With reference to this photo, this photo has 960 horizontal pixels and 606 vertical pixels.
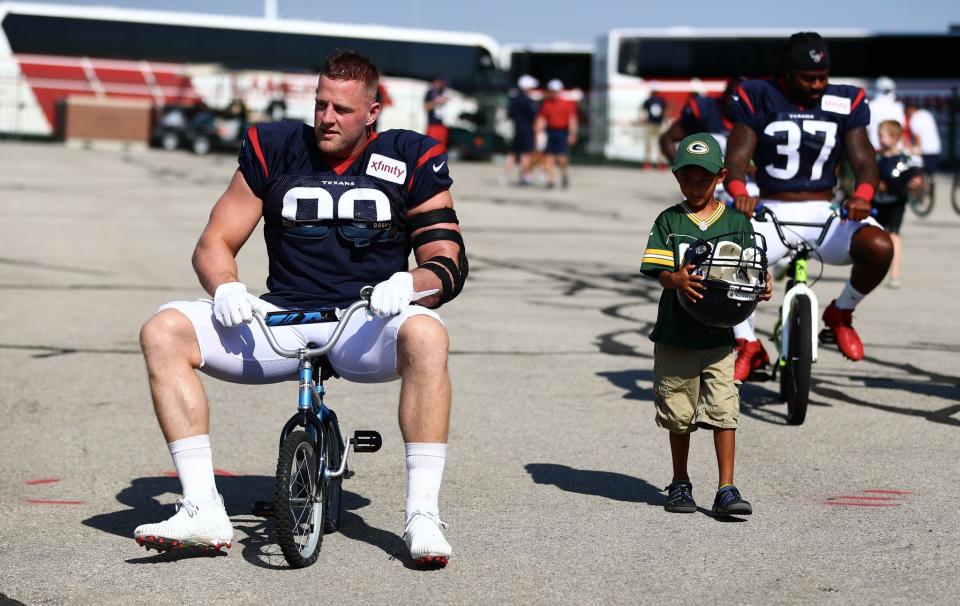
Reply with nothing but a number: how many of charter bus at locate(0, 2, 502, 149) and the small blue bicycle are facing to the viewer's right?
1

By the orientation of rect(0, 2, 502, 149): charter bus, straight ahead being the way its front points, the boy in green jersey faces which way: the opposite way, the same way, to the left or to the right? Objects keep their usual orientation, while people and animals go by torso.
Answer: to the right

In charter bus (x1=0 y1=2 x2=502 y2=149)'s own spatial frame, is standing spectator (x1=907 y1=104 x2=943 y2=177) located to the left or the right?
on its right

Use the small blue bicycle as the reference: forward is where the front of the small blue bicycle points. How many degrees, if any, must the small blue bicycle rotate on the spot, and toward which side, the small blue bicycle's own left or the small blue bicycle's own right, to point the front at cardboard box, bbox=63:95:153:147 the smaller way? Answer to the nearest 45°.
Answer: approximately 180°

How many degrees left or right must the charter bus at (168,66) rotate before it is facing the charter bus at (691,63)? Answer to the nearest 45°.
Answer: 0° — it already faces it

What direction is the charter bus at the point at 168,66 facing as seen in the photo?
to the viewer's right

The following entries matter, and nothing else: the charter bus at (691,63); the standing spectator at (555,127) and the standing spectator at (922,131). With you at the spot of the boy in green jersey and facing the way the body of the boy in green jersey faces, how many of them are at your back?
3

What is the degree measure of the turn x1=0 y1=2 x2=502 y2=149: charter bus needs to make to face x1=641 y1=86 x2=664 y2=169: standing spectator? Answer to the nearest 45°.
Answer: approximately 45° to its right
